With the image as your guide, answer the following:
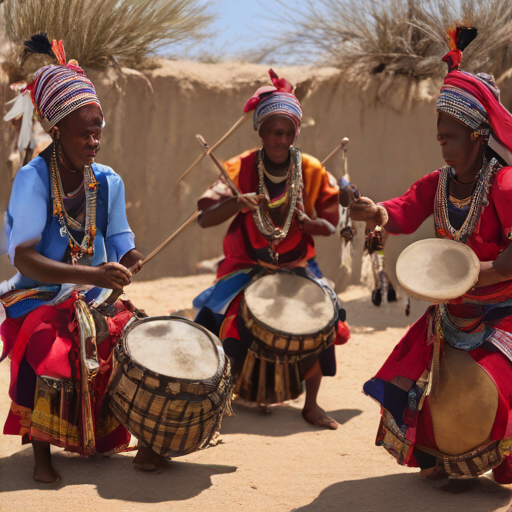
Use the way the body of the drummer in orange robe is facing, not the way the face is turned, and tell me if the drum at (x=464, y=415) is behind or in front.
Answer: in front

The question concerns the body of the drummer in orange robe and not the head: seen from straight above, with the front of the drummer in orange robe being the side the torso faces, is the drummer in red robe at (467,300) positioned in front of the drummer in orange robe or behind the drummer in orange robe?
in front

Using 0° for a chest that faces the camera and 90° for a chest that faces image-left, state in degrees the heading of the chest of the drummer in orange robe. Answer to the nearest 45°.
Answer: approximately 0°

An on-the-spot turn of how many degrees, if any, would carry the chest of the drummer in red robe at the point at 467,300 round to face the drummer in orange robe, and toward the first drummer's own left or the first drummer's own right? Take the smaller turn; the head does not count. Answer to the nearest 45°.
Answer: approximately 90° to the first drummer's own right

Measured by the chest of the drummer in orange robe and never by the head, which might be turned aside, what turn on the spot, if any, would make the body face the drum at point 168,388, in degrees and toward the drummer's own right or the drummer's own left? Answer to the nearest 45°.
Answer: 0° — they already face it

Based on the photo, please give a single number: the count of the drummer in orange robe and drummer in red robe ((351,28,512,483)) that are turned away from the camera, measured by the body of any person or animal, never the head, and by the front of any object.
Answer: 0

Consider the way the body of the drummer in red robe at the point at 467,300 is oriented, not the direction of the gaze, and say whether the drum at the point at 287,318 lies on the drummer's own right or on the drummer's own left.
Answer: on the drummer's own right

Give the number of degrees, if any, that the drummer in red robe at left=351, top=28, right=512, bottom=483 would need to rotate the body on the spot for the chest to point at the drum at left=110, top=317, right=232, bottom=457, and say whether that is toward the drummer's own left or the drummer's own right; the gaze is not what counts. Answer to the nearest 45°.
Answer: approximately 45° to the drummer's own right

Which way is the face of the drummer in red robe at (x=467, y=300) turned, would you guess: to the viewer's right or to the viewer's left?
to the viewer's left
